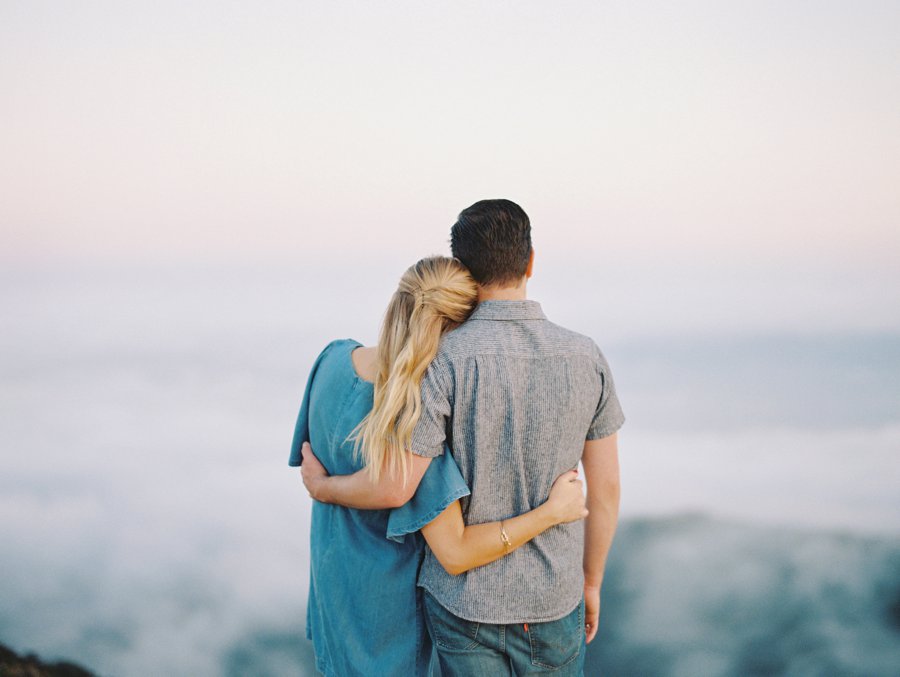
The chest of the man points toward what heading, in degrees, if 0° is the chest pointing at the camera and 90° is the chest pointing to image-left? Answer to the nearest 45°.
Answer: approximately 180°

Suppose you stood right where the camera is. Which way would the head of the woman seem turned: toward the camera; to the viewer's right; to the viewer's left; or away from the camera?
away from the camera

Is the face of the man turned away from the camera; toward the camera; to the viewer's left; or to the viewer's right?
away from the camera
